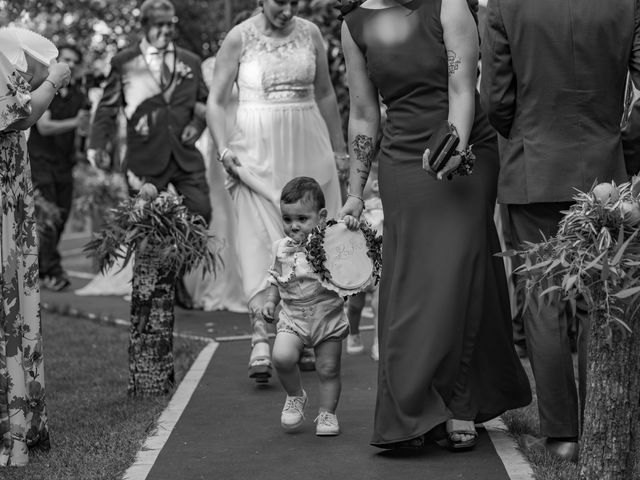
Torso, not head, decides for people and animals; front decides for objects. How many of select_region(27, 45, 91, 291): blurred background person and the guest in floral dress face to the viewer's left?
0

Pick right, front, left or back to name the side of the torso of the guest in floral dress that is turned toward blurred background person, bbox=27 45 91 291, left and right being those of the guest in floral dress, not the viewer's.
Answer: left

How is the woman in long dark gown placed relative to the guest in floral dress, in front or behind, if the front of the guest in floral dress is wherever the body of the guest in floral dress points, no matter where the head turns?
in front

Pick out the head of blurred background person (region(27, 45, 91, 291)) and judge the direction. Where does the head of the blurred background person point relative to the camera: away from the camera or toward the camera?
toward the camera

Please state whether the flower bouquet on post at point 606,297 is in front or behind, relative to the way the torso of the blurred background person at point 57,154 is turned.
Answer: in front

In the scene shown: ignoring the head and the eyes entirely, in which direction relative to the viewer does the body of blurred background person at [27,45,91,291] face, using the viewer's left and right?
facing the viewer and to the right of the viewer

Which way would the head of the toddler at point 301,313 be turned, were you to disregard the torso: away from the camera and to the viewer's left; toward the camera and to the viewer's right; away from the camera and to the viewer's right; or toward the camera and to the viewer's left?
toward the camera and to the viewer's left

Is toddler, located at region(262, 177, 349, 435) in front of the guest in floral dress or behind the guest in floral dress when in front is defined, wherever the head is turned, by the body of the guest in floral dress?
in front

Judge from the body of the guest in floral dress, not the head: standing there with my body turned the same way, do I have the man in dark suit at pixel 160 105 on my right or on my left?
on my left

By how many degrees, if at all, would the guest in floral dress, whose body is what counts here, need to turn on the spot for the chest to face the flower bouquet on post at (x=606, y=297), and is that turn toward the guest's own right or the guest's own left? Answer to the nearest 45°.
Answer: approximately 45° to the guest's own right

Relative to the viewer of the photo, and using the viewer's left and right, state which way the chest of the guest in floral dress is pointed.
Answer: facing to the right of the viewer

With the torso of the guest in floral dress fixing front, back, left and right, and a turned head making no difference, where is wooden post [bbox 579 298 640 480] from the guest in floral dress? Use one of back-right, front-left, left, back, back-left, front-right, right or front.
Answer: front-right
